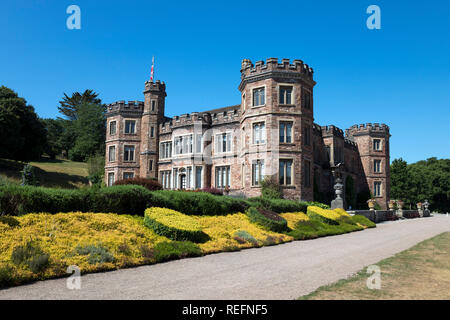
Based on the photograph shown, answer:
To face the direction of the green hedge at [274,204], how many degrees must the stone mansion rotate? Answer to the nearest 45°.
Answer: approximately 45° to its left

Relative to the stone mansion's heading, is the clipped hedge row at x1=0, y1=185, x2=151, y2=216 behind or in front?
in front

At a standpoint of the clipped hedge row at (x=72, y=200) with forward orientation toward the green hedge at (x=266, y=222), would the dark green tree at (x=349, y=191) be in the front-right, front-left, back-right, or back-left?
front-left

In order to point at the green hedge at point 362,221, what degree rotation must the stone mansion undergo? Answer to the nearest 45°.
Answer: approximately 90° to its left

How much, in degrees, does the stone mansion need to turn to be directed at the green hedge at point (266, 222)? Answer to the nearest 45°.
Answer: approximately 45° to its left

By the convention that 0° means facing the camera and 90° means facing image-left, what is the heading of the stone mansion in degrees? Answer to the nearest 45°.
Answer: approximately 45°

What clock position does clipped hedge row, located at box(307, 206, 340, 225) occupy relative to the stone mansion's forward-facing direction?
The clipped hedge row is roughly at 10 o'clock from the stone mansion.

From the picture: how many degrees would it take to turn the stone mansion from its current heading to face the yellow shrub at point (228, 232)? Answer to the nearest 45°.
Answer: approximately 45° to its left
